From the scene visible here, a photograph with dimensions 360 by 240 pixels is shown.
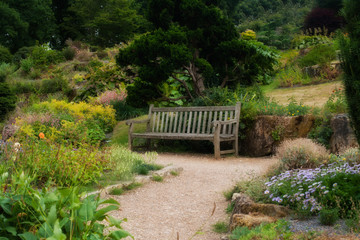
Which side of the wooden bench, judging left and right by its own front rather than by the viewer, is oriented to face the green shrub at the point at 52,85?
right

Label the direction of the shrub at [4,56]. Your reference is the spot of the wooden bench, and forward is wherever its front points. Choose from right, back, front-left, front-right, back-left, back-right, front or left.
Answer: right

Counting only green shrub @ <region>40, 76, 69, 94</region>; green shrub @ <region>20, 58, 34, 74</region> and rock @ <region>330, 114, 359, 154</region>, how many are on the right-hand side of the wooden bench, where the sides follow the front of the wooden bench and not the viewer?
2

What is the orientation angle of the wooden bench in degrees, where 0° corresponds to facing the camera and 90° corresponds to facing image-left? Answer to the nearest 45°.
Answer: approximately 45°

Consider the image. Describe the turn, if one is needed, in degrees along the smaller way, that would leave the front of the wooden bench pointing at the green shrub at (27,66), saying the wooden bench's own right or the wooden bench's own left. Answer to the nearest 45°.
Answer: approximately 90° to the wooden bench's own right

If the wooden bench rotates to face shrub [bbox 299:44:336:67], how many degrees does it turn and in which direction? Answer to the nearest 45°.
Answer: approximately 180°

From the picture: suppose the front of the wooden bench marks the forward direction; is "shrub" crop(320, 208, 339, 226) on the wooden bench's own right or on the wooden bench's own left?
on the wooden bench's own left

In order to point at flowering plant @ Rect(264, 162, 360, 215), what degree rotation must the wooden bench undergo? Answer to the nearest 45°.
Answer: approximately 45° to its left

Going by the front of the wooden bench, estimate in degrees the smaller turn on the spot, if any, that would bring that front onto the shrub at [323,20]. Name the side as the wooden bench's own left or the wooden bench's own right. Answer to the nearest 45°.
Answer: approximately 180°

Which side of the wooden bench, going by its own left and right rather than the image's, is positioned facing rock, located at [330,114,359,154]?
left

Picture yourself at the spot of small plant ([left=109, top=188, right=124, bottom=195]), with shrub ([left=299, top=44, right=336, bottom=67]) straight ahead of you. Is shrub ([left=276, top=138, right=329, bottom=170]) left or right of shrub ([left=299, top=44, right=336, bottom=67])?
right

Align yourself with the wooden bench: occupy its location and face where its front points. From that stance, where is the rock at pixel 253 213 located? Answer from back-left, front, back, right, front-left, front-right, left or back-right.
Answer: front-left

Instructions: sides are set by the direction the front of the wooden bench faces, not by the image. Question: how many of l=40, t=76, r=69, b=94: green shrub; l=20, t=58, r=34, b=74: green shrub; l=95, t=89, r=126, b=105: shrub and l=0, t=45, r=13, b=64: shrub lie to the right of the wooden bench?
4
